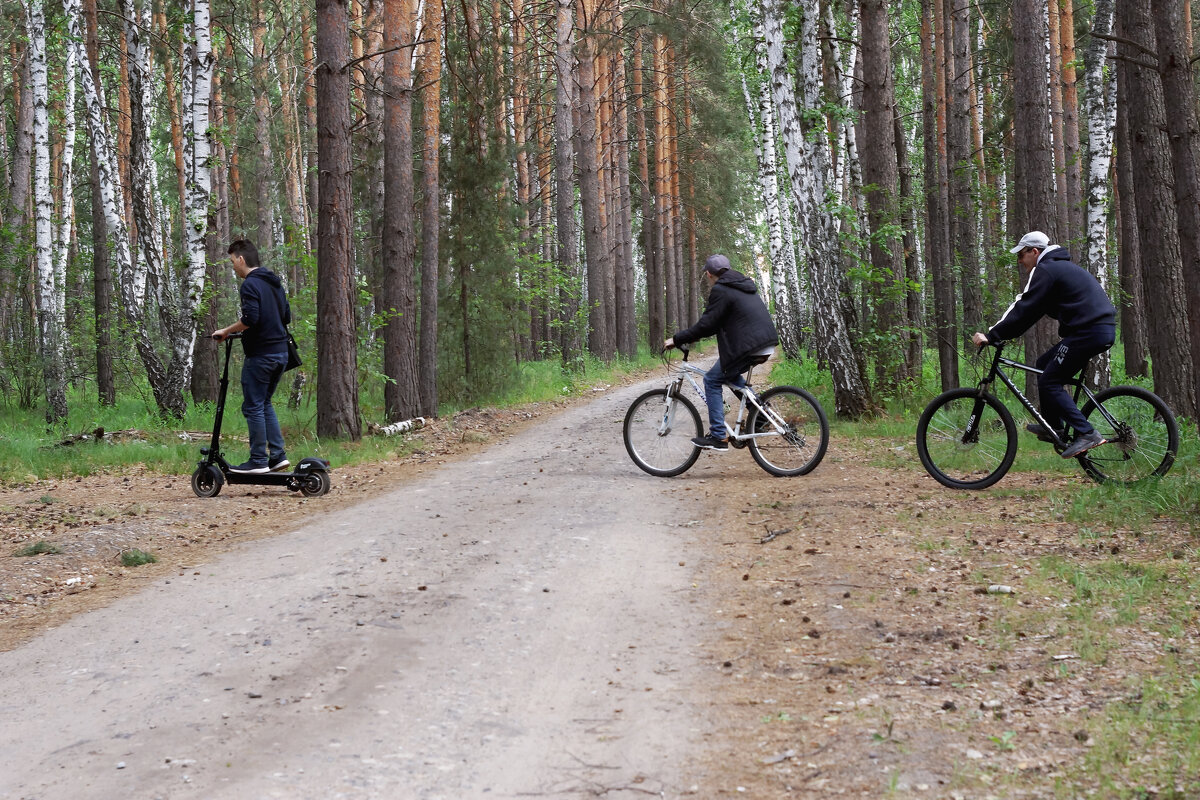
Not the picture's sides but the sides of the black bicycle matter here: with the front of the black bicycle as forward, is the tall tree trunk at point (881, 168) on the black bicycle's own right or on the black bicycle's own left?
on the black bicycle's own right

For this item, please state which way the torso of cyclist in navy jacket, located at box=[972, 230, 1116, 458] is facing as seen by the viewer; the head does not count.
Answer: to the viewer's left

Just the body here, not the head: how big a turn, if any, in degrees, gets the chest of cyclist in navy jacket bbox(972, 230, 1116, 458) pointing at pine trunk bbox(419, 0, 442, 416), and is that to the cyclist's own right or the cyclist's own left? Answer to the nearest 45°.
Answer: approximately 45° to the cyclist's own right

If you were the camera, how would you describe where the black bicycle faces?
facing to the left of the viewer

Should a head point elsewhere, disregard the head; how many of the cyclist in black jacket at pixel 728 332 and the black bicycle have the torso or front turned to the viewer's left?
2

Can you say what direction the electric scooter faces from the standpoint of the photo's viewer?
facing to the left of the viewer

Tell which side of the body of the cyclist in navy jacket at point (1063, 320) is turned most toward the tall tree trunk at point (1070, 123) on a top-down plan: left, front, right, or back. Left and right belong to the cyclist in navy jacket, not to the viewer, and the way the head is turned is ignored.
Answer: right

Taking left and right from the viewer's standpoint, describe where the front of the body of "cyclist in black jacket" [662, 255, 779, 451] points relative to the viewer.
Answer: facing to the left of the viewer

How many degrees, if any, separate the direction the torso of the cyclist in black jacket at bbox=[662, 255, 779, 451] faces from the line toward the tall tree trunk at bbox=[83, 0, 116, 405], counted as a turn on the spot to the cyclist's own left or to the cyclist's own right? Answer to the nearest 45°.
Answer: approximately 45° to the cyclist's own right

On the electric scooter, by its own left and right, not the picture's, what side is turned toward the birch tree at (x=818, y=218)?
back

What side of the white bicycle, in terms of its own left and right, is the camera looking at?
left
